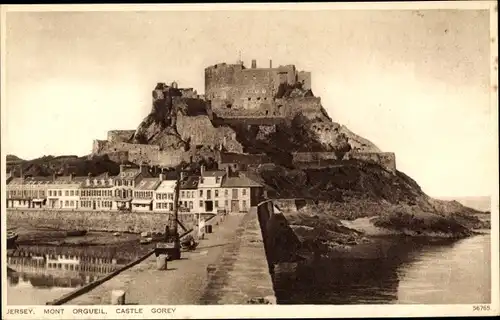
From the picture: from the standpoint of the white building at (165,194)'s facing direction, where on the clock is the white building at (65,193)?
the white building at (65,193) is roughly at 3 o'clock from the white building at (165,194).

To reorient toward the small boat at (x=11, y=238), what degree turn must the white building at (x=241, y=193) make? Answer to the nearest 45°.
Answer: approximately 90° to its right

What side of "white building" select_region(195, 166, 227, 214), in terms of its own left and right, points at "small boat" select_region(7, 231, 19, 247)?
right

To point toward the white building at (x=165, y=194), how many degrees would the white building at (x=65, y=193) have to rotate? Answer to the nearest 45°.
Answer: approximately 90° to its left

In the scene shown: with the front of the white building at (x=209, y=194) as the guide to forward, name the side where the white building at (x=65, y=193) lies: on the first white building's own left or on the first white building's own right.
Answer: on the first white building's own right

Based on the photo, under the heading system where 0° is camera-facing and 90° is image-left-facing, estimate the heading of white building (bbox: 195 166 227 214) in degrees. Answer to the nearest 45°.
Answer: approximately 0°

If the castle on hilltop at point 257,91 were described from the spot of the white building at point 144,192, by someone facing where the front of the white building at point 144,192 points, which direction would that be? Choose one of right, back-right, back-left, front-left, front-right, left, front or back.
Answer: left

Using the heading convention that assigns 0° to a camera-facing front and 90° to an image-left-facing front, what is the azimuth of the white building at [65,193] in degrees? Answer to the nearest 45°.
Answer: approximately 0°

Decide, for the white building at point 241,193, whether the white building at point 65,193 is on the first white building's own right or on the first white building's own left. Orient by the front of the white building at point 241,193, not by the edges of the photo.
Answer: on the first white building's own right

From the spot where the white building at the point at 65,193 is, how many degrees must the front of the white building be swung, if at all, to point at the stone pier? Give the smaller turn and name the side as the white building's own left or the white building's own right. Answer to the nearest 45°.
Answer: approximately 45° to the white building's own left

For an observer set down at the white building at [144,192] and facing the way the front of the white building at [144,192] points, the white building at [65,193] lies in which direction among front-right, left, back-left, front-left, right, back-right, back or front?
right

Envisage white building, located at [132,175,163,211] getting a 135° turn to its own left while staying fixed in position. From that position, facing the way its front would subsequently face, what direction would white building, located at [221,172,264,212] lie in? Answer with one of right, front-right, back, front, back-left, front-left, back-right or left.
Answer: front-right

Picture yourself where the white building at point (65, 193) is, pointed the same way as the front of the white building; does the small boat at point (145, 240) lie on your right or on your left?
on your left
